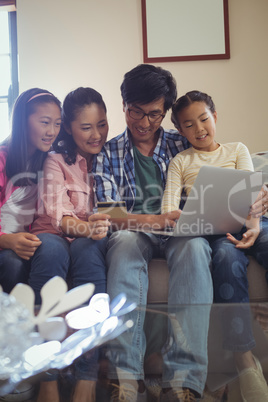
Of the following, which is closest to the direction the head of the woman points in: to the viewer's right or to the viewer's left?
to the viewer's right

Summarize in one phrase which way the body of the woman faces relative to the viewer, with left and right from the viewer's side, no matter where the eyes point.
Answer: facing the viewer and to the right of the viewer

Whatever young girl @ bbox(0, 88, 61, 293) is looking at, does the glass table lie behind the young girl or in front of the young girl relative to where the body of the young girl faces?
in front

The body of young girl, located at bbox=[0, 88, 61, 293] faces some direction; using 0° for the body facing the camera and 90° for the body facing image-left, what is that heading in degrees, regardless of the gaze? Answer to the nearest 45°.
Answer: approximately 315°

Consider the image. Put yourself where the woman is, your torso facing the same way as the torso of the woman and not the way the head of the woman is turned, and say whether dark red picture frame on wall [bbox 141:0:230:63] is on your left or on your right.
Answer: on your left

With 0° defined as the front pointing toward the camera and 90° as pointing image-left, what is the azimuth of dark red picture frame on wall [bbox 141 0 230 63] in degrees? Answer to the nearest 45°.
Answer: approximately 0°

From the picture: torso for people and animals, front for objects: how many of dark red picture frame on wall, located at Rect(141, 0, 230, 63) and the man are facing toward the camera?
2

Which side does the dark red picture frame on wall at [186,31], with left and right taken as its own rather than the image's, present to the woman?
front

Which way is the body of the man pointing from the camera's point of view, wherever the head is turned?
toward the camera

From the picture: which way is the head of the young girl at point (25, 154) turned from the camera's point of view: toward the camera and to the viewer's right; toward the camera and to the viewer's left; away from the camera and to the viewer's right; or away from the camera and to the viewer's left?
toward the camera and to the viewer's right
